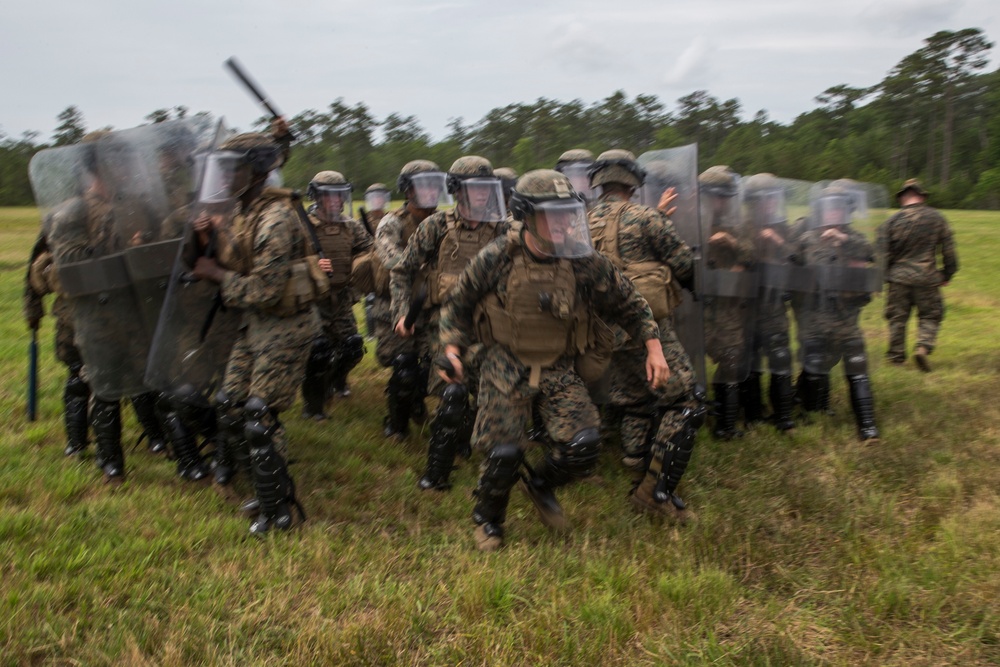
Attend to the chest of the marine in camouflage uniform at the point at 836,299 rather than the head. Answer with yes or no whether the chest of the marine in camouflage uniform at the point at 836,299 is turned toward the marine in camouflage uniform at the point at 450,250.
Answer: no

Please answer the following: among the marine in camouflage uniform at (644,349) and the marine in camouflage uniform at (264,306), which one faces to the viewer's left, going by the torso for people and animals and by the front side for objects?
the marine in camouflage uniform at (264,306)

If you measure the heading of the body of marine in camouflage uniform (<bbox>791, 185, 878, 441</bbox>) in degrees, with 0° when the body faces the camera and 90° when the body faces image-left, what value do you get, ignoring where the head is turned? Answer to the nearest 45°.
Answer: approximately 0°

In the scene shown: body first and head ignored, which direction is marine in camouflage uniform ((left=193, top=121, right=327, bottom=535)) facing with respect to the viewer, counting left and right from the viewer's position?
facing to the left of the viewer

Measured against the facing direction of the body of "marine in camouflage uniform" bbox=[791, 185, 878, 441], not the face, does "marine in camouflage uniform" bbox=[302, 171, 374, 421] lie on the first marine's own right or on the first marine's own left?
on the first marine's own right

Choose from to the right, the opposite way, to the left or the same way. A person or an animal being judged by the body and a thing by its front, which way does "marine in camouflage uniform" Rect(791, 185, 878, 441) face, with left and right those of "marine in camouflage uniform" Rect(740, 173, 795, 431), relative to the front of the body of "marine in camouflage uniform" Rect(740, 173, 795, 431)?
the same way

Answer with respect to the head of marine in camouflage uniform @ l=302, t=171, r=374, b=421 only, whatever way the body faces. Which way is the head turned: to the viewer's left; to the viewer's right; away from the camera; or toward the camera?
toward the camera

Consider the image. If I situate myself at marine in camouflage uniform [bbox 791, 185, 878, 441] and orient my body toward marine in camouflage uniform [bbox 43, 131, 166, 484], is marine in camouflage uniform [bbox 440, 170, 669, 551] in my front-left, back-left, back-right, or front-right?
front-left

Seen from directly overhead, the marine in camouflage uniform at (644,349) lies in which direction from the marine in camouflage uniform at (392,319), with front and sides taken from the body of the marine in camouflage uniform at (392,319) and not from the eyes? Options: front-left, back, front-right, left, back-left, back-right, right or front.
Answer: front

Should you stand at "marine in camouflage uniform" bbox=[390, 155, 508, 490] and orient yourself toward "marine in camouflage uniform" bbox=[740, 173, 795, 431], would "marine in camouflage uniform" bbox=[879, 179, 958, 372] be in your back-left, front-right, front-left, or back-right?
front-left

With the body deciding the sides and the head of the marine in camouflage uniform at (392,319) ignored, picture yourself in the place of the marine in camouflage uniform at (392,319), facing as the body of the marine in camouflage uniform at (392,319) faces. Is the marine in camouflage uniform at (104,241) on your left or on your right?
on your right

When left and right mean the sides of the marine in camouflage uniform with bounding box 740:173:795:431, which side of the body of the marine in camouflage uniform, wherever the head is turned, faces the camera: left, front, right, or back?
front
